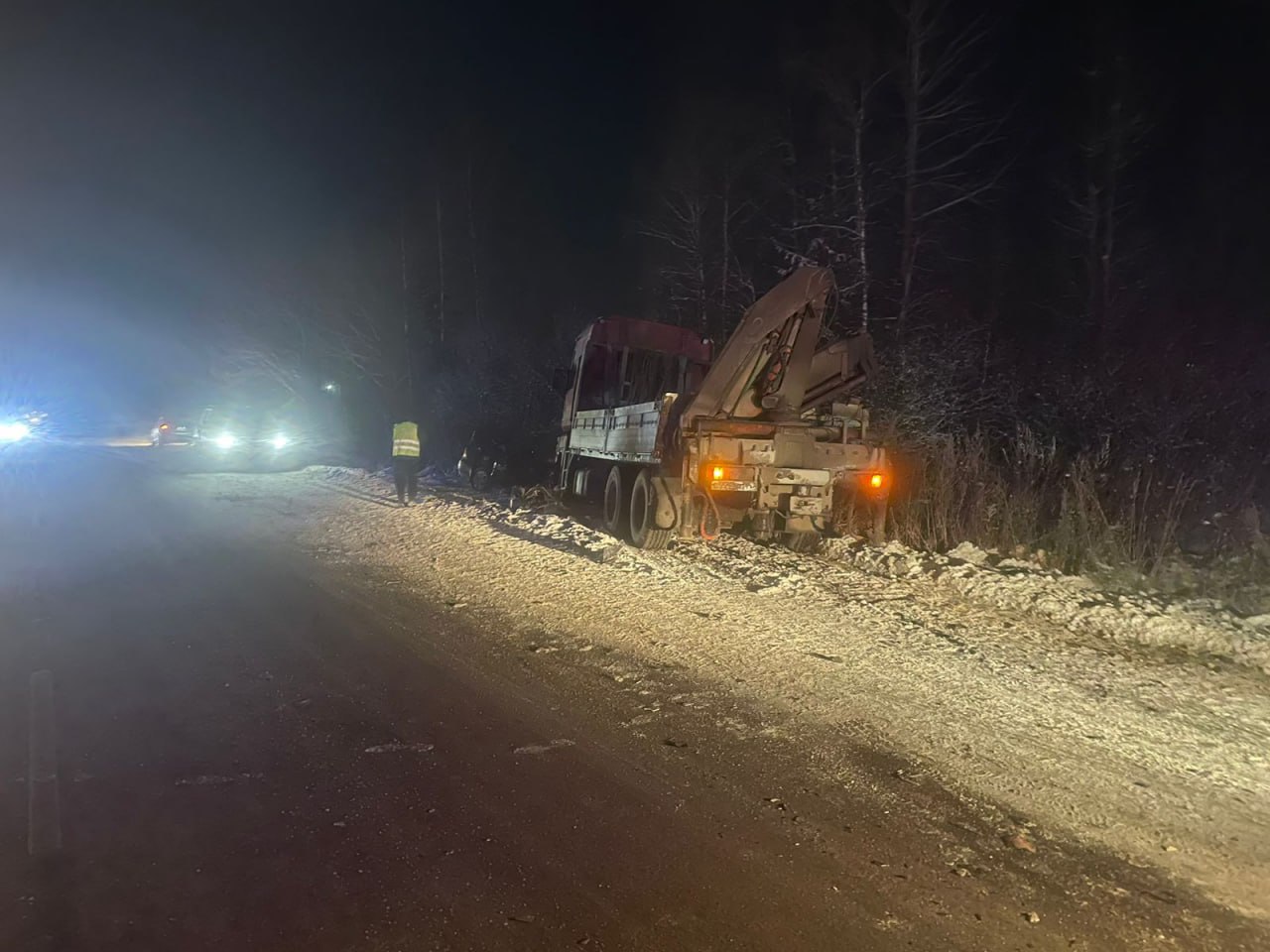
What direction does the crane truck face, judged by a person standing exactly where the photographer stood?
facing away from the viewer and to the left of the viewer

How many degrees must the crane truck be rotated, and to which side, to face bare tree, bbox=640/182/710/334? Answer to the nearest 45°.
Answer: approximately 45° to its right

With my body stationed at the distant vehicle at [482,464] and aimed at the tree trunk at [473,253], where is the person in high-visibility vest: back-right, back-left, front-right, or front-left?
back-left

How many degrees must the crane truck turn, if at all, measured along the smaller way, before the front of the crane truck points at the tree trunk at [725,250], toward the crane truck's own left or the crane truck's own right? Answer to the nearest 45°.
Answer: approximately 45° to the crane truck's own right

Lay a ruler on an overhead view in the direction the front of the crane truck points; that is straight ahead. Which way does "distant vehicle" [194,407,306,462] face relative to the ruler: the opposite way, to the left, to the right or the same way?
the opposite way

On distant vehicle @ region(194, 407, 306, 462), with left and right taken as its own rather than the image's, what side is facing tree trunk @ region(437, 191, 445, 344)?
left
